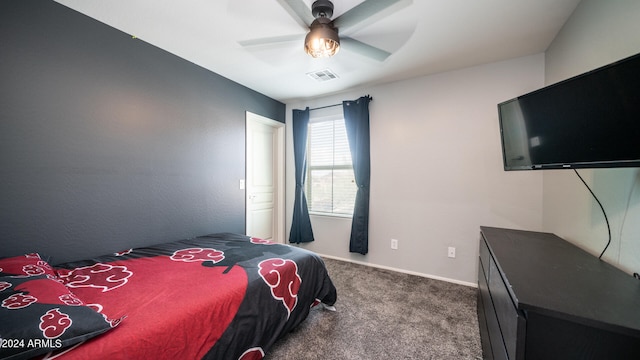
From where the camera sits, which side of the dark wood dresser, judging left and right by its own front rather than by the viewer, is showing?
left

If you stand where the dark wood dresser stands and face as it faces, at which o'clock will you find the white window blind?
The white window blind is roughly at 1 o'clock from the dark wood dresser.

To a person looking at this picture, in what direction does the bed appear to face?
facing away from the viewer and to the right of the viewer

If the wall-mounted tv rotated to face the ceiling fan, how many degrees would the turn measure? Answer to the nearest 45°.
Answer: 0° — it already faces it

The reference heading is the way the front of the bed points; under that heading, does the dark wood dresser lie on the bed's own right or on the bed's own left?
on the bed's own right

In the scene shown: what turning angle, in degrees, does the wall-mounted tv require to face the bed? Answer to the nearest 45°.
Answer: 0° — it already faces it

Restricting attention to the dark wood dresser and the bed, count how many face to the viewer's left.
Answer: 1

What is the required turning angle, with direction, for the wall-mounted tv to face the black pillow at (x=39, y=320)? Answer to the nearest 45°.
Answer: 0° — it already faces it

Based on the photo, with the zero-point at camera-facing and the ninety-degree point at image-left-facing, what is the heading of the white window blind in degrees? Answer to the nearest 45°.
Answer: approximately 45°

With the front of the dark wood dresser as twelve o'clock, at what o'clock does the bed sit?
The bed is roughly at 11 o'clock from the dark wood dresser.

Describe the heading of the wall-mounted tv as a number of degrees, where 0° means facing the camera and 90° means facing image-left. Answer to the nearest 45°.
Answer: approximately 45°

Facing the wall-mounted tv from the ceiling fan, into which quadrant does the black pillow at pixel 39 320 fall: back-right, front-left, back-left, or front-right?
back-right
